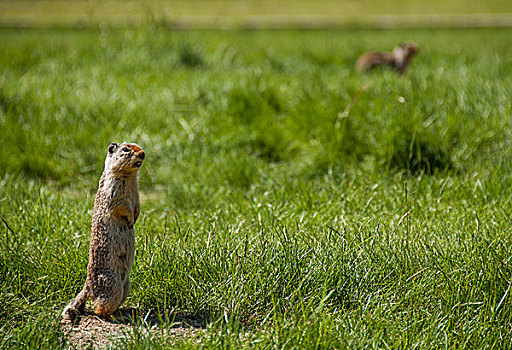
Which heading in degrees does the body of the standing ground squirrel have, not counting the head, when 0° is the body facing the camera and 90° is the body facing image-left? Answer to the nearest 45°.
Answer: approximately 270°

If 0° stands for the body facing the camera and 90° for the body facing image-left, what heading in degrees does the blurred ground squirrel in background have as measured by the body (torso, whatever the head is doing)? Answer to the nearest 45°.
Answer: approximately 270°

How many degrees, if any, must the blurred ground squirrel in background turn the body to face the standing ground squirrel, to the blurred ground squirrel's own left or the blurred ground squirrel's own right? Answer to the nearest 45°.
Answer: approximately 90° to the blurred ground squirrel's own right

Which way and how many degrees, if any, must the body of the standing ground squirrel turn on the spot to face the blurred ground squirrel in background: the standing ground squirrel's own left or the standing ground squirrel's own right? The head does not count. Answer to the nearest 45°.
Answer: approximately 45° to the standing ground squirrel's own left

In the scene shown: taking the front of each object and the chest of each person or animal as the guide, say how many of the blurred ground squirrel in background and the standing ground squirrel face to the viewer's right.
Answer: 2
